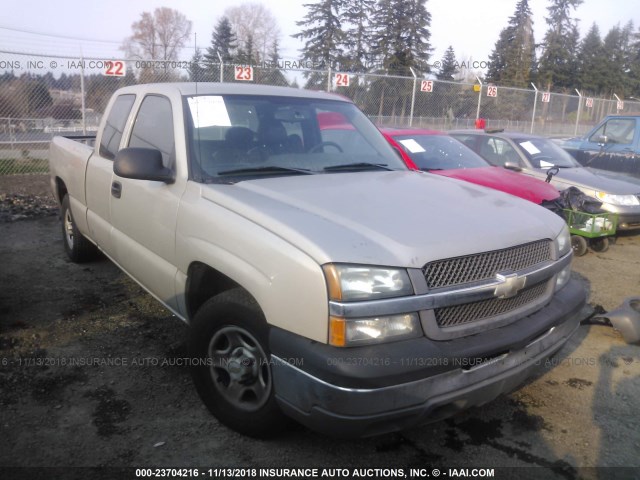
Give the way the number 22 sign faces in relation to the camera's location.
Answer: facing the viewer

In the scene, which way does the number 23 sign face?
toward the camera

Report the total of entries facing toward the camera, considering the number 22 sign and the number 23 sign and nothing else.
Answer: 2

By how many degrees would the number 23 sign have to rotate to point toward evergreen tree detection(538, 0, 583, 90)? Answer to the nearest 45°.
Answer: approximately 135° to its left

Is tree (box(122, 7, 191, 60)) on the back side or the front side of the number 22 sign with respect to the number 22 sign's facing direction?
on the back side

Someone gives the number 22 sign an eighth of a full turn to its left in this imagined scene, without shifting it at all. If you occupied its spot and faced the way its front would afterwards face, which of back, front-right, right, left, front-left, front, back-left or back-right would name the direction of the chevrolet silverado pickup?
front-right

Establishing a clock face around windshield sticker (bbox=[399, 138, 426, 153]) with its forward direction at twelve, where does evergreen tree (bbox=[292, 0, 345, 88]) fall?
The evergreen tree is roughly at 7 o'clock from the windshield sticker.

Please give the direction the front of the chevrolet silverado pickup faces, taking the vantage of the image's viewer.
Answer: facing the viewer and to the right of the viewer

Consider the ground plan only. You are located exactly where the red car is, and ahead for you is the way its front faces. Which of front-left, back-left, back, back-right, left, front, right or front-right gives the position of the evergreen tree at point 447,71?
back-left

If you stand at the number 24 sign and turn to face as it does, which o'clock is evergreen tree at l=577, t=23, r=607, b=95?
The evergreen tree is roughly at 7 o'clock from the number 24 sign.

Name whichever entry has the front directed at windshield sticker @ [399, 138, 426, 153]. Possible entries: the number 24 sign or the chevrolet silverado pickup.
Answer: the number 24 sign

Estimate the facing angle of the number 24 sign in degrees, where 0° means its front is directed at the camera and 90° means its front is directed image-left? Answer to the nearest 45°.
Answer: approximately 0°
